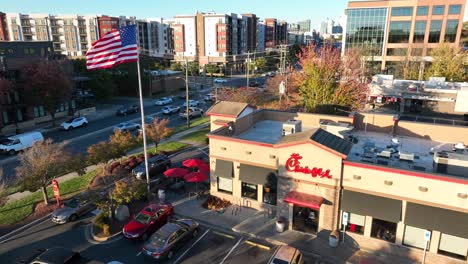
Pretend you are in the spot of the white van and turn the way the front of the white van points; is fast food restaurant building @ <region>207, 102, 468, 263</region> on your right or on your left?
on your left

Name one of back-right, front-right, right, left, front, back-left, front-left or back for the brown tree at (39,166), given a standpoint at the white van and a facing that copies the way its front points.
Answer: front-left

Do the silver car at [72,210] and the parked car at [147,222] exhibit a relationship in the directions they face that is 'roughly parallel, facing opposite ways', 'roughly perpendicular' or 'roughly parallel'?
roughly parallel

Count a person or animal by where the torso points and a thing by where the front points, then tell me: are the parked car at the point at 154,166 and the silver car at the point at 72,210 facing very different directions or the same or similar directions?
same or similar directions

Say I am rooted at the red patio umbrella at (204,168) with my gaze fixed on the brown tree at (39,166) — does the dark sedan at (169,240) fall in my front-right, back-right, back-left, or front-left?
front-left

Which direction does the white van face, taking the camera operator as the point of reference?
facing the viewer and to the left of the viewer
